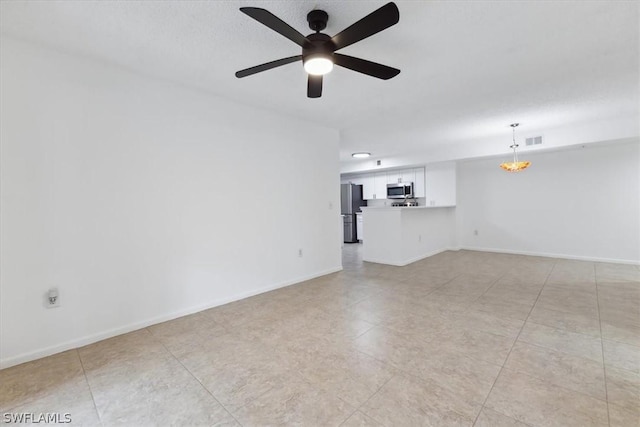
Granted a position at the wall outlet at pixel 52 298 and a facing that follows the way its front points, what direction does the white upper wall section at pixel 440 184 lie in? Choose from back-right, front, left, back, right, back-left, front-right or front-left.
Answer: left

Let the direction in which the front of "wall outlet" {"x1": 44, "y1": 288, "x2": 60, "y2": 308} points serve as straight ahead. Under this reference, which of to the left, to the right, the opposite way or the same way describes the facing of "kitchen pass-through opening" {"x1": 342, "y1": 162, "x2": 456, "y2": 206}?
to the right

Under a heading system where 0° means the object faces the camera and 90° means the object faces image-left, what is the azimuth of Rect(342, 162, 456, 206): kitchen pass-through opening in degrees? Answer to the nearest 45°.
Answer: approximately 45°

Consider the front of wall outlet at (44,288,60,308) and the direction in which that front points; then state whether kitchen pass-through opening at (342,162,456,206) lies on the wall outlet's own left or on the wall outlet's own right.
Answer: on the wall outlet's own left

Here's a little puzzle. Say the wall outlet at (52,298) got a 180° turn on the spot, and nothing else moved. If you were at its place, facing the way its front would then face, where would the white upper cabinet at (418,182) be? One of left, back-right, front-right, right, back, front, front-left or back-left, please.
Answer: right

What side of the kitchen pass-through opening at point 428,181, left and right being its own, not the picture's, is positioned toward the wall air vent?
left

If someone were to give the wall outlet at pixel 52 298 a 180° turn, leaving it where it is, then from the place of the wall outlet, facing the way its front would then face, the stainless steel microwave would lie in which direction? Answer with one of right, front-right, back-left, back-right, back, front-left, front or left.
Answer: right
